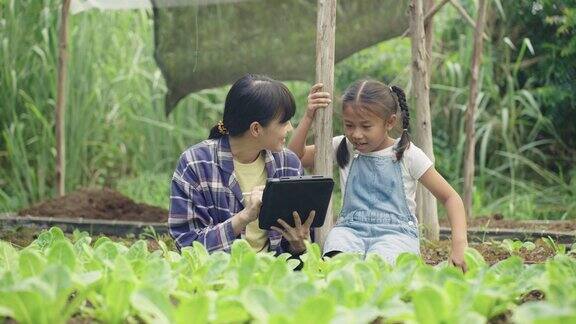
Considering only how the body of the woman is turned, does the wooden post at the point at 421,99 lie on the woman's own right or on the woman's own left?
on the woman's own left

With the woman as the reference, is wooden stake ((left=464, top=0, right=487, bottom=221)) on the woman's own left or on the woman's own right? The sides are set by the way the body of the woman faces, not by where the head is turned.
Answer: on the woman's own left

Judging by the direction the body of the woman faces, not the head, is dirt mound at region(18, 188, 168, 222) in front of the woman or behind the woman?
behind

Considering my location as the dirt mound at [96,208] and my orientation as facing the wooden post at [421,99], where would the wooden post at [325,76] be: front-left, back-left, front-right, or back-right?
front-right

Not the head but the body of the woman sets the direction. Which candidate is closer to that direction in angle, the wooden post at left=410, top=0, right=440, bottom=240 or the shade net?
the wooden post

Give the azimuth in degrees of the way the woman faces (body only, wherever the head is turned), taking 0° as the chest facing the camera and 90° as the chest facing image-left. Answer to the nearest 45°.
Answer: approximately 315°

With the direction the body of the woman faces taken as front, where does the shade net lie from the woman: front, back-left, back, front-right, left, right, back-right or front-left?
back-left

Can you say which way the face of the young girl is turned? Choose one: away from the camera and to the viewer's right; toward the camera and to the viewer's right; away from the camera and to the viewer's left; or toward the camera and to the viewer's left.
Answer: toward the camera and to the viewer's left
